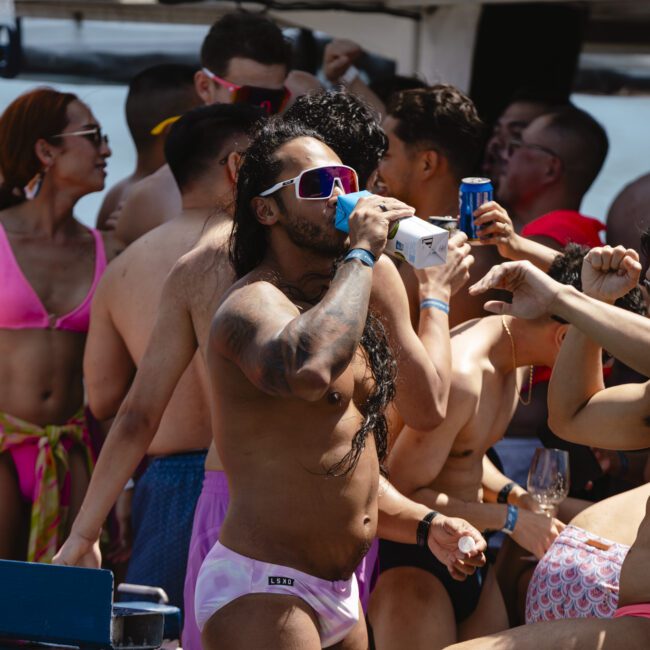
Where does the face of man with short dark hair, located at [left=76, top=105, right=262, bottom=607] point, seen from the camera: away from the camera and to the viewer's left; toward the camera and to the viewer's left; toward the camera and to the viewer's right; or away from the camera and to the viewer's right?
away from the camera and to the viewer's right

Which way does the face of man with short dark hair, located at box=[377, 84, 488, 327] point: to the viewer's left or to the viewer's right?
to the viewer's left

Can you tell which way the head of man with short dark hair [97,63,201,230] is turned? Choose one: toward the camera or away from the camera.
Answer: away from the camera

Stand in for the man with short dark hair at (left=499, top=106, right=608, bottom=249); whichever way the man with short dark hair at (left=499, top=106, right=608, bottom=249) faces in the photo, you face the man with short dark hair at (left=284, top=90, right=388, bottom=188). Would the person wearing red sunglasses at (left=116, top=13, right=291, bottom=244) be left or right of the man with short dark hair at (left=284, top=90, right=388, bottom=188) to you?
right

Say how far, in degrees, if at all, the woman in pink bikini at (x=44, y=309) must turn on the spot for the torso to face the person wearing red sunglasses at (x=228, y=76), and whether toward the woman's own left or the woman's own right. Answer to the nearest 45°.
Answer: approximately 90° to the woman's own left

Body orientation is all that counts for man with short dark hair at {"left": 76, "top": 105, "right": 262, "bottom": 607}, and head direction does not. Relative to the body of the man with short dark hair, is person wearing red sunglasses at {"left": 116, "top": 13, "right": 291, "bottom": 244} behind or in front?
in front

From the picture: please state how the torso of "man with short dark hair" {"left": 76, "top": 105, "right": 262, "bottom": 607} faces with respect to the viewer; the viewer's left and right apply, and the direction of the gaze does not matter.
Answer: facing away from the viewer and to the right of the viewer

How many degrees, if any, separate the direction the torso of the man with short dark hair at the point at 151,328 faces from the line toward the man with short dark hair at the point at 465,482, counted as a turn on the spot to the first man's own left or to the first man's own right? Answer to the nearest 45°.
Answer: approximately 90° to the first man's own right
